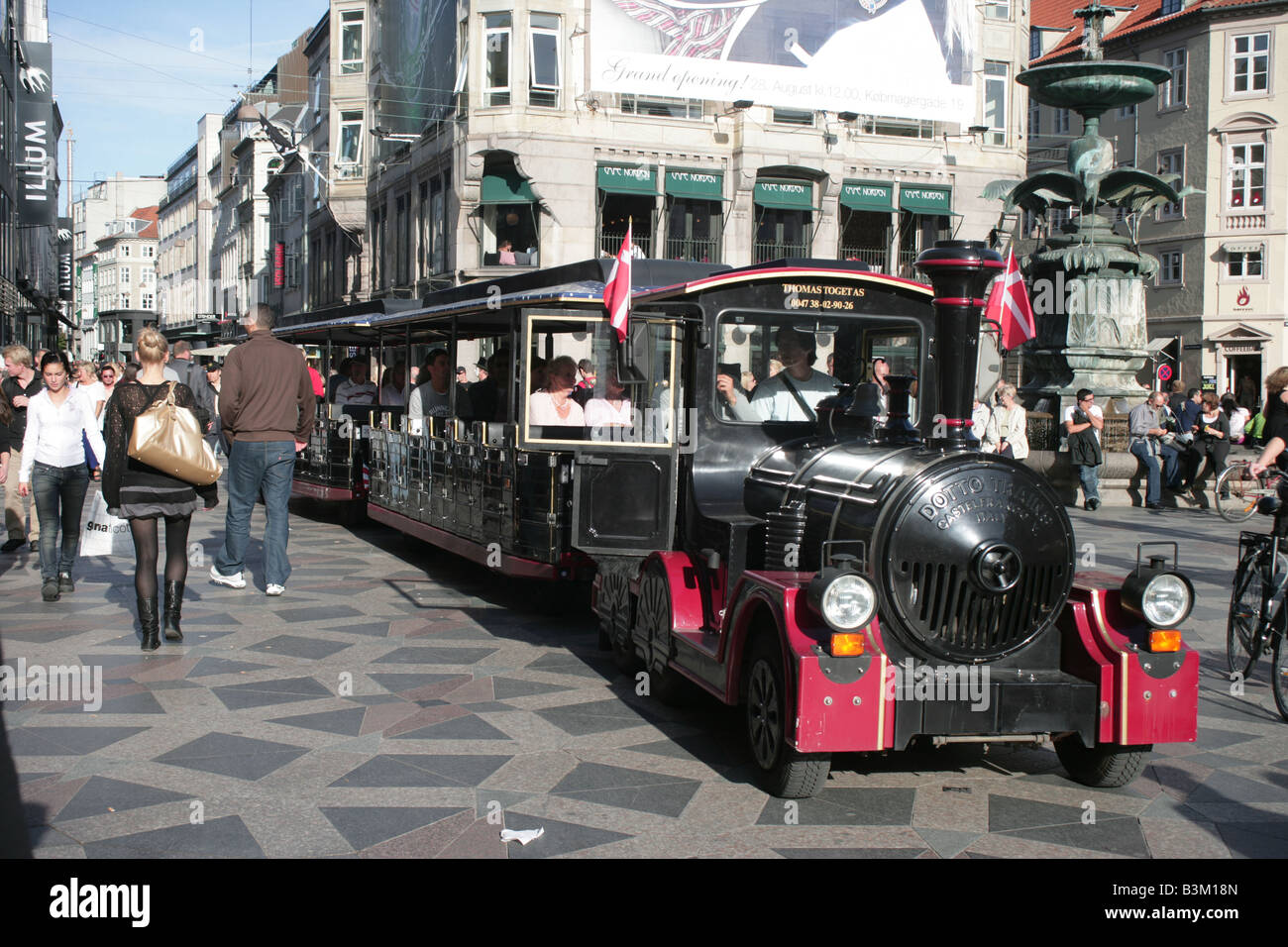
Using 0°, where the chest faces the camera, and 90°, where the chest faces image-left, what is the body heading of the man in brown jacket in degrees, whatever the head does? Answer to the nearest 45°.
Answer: approximately 180°

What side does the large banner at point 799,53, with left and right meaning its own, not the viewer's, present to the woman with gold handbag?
front

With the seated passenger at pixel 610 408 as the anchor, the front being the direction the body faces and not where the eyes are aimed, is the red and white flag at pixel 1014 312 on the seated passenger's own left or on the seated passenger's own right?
on the seated passenger's own left

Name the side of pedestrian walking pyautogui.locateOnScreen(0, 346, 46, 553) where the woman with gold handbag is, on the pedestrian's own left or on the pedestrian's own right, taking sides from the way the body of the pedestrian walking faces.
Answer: on the pedestrian's own left

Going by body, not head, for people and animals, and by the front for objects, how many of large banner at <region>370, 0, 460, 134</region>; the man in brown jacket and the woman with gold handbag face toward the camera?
1

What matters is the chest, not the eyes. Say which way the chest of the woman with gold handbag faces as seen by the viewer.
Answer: away from the camera

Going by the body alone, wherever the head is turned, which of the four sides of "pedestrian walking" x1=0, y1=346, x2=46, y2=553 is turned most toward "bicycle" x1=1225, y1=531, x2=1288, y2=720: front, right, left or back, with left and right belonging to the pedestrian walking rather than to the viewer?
left

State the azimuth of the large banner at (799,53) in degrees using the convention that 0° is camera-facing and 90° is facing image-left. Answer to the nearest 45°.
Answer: approximately 0°

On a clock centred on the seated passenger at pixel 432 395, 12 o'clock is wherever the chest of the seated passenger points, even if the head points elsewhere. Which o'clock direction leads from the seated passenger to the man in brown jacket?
The man in brown jacket is roughly at 2 o'clock from the seated passenger.

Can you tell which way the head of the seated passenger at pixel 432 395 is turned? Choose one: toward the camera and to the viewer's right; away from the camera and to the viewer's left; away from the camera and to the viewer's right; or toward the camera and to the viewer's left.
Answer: toward the camera and to the viewer's right

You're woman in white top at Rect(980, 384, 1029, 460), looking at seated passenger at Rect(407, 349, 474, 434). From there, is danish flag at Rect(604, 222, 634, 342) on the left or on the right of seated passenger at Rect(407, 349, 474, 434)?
left
